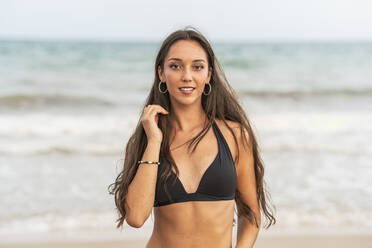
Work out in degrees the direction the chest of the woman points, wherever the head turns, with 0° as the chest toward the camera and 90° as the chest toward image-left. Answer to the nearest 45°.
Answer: approximately 0°
